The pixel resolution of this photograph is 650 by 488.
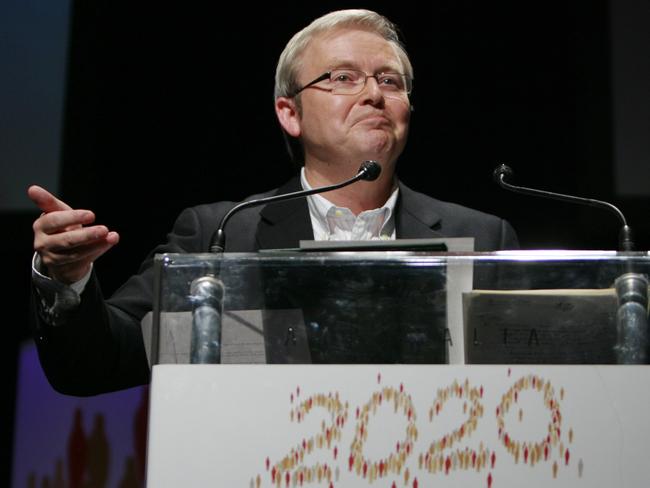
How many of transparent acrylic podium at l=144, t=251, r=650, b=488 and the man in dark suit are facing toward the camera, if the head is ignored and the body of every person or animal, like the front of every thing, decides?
2

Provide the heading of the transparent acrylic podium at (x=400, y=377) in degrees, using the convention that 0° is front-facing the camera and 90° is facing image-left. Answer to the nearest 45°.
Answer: approximately 0°

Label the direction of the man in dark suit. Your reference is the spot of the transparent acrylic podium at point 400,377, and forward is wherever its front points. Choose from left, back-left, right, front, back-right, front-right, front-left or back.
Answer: back

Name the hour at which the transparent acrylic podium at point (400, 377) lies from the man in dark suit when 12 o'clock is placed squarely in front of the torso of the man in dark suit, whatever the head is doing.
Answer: The transparent acrylic podium is roughly at 12 o'clock from the man in dark suit.
